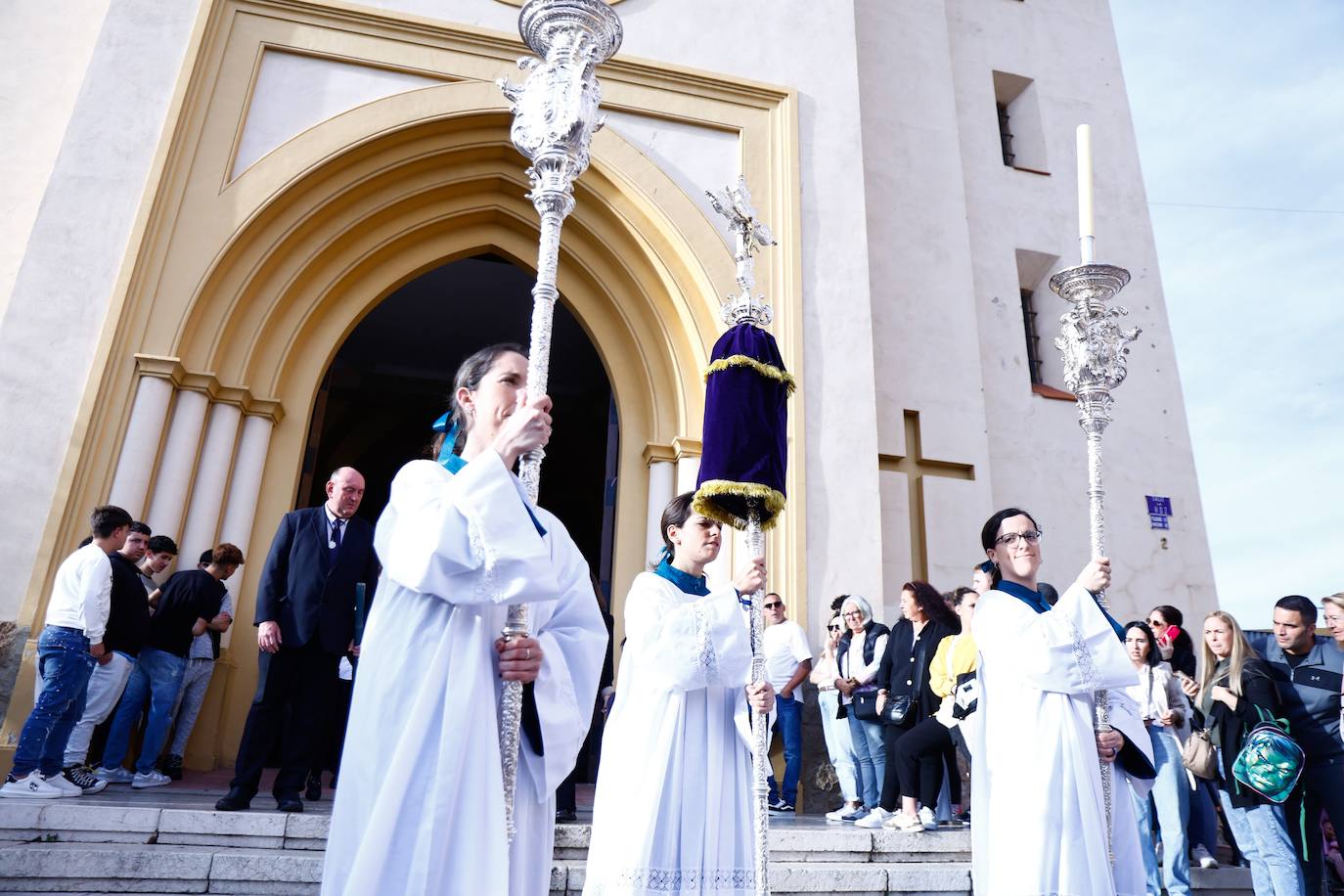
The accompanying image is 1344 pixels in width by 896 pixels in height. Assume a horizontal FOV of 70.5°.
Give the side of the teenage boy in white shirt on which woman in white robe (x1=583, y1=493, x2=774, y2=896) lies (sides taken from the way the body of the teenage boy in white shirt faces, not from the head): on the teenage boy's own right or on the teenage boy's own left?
on the teenage boy's own right

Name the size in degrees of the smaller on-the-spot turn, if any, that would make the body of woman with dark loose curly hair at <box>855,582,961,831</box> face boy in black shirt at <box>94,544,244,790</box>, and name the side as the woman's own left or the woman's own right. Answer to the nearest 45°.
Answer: approximately 45° to the woman's own right

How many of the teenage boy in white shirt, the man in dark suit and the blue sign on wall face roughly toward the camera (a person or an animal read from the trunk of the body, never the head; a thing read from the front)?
2

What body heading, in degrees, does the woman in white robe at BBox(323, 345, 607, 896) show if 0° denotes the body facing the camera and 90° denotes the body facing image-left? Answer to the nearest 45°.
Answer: approximately 315°

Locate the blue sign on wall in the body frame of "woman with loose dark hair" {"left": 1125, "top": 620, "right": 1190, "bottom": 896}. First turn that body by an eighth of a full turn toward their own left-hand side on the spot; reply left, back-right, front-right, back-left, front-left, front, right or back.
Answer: back

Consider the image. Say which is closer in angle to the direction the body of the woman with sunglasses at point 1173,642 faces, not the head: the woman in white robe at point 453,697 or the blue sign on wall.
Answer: the woman in white robe

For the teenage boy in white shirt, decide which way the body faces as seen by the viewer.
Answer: to the viewer's right

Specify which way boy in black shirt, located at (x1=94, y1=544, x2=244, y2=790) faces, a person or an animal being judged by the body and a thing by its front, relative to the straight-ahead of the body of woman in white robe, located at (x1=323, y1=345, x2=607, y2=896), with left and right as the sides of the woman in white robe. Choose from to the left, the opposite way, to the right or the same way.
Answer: to the left

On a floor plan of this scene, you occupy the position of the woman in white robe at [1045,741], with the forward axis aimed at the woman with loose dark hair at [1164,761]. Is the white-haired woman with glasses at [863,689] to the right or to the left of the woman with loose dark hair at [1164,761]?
left

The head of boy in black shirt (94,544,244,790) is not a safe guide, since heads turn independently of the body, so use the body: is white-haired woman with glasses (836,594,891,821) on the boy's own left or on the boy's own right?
on the boy's own right

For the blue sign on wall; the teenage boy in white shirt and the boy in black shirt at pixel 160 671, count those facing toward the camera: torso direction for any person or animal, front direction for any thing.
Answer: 1

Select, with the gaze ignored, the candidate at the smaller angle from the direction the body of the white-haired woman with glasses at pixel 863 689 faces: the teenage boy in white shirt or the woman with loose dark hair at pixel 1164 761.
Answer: the teenage boy in white shirt

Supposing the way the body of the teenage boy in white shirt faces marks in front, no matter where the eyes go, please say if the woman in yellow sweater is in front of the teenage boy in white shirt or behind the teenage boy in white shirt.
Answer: in front
